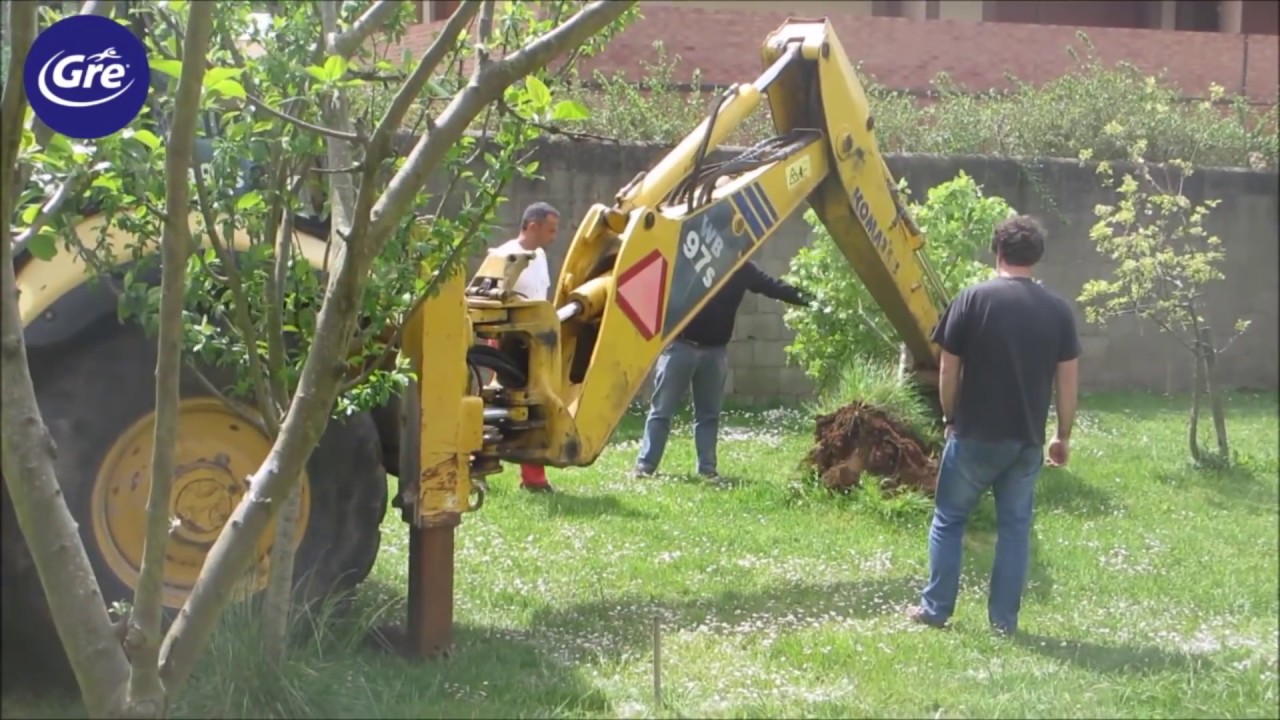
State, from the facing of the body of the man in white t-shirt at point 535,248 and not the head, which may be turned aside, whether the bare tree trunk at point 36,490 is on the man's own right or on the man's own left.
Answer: on the man's own right

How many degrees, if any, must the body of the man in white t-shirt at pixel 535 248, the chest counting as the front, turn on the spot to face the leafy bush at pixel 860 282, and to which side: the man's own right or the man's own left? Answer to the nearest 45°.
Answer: approximately 45° to the man's own left

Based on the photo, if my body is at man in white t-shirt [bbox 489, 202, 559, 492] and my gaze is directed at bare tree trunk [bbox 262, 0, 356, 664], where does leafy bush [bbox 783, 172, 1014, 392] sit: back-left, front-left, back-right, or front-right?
back-left
